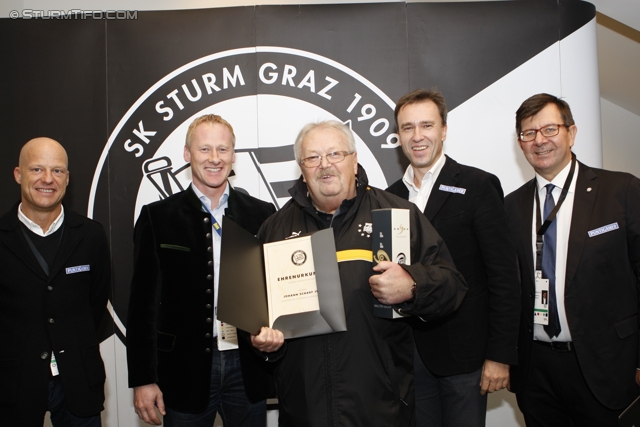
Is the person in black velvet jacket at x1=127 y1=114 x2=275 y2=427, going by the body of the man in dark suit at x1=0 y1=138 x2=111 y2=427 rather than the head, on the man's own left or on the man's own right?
on the man's own left

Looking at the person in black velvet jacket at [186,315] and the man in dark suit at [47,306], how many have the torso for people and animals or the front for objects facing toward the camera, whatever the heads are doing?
2

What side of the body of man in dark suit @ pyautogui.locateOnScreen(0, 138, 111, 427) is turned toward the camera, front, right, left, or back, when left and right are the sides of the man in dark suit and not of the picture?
front

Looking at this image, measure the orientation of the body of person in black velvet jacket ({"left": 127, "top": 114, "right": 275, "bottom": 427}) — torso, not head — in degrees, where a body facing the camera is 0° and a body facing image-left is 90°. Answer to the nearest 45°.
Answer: approximately 0°

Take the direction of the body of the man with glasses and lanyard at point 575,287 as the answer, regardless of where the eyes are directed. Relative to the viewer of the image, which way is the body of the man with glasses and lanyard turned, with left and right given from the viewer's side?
facing the viewer and to the left of the viewer

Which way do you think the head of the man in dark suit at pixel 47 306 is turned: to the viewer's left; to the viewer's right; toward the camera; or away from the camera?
toward the camera

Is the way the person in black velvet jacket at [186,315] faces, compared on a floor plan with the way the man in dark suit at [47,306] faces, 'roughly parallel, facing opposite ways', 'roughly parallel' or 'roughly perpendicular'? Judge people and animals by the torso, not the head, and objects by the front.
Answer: roughly parallel

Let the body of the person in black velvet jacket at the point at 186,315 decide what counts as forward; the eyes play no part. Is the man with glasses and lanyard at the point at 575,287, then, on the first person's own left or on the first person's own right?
on the first person's own left

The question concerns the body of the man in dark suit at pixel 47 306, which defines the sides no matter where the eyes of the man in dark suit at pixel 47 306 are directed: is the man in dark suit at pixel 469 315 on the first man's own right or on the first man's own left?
on the first man's own left

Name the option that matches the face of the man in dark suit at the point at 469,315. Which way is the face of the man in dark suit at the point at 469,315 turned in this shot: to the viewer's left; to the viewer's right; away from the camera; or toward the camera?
toward the camera

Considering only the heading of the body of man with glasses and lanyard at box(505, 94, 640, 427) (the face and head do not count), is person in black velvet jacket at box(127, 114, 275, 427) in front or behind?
in front
